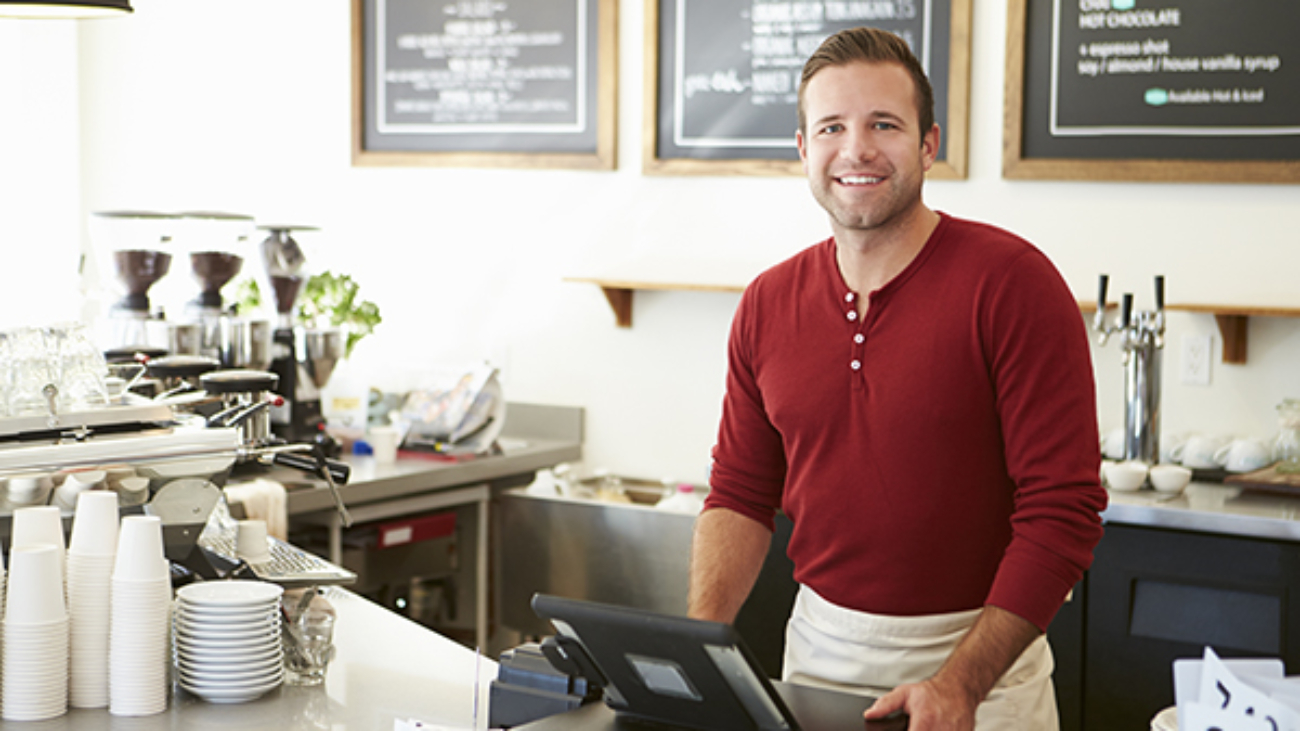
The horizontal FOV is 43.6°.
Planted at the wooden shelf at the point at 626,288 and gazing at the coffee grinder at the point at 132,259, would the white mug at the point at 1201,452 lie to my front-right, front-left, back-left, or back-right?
back-left

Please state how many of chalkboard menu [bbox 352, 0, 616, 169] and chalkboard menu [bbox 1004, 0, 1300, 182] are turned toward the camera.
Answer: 2

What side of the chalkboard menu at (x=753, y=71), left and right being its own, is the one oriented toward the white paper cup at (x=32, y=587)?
front

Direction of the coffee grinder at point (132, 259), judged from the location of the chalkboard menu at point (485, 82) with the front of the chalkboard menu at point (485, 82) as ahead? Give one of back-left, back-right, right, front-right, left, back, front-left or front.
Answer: front-right

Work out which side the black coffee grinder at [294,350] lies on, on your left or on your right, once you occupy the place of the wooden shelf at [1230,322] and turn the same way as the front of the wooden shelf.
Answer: on your right

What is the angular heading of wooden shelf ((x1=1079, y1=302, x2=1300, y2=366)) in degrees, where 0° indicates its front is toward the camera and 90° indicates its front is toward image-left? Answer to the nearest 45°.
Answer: approximately 0°

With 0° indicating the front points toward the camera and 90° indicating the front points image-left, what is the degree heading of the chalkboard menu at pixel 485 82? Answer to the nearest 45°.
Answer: approximately 0°

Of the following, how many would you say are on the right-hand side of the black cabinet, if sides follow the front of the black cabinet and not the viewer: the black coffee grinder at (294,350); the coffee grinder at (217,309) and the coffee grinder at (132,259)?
3

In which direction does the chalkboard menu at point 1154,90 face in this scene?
toward the camera

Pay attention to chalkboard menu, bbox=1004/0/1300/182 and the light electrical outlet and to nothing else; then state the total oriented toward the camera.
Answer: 2
